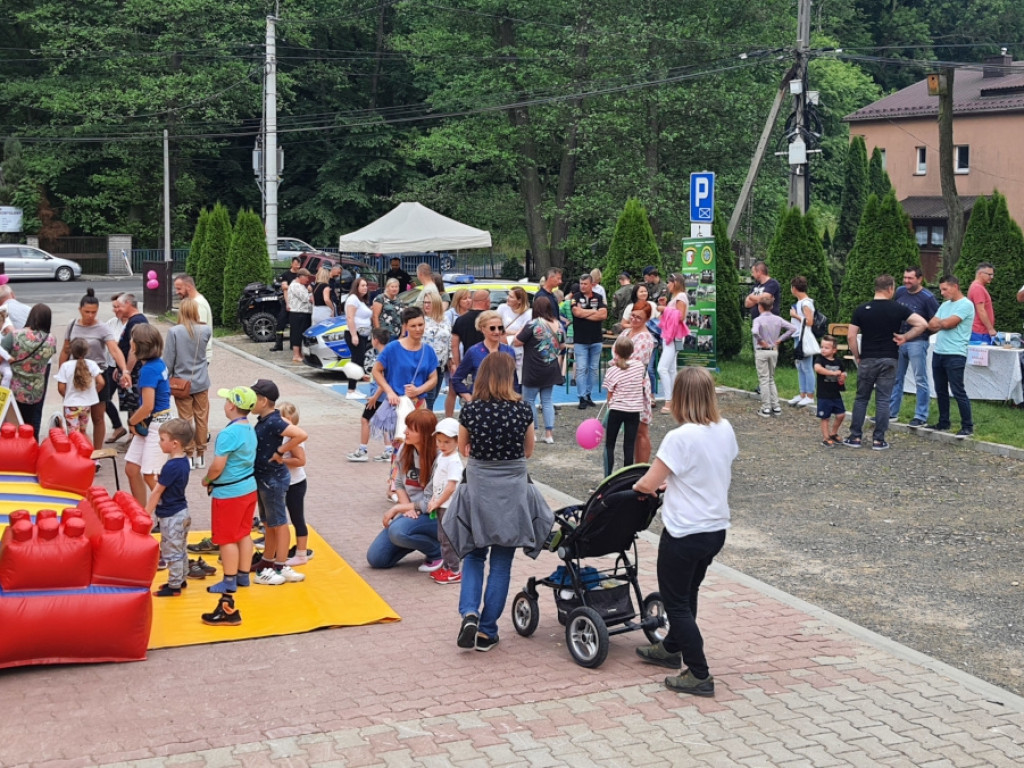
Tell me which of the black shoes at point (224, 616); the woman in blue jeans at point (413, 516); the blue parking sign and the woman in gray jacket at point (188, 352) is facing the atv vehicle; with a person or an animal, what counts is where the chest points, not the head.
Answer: the woman in gray jacket

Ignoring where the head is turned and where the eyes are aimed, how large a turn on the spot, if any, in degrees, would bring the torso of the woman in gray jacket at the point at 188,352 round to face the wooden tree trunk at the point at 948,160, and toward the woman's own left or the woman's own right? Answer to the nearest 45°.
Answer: approximately 45° to the woman's own right

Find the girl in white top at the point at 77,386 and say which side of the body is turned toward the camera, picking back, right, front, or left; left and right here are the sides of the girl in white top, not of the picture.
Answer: back

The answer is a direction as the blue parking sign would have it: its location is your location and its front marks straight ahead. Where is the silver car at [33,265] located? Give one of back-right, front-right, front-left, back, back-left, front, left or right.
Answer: back-right

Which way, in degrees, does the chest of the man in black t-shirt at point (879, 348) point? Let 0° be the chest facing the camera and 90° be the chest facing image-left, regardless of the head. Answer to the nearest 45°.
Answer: approximately 180°

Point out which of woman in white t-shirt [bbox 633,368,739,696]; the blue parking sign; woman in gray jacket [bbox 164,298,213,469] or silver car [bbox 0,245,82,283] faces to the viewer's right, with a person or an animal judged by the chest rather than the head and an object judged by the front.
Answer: the silver car

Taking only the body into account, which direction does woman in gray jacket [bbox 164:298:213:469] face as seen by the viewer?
away from the camera

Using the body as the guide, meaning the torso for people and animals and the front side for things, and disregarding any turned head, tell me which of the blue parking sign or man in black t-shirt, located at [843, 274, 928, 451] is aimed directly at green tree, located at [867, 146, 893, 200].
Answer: the man in black t-shirt

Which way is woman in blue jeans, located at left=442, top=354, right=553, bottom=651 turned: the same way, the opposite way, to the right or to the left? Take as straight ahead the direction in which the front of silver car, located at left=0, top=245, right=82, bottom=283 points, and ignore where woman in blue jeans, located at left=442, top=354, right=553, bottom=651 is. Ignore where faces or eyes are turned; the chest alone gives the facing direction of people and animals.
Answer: to the left

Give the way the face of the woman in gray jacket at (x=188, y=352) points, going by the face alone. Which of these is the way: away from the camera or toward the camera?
away from the camera

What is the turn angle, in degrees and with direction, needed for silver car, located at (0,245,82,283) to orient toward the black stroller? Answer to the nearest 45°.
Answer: approximately 90° to its right
